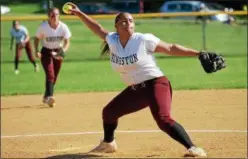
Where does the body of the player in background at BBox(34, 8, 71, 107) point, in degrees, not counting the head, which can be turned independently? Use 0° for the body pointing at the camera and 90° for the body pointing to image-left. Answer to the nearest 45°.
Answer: approximately 0°

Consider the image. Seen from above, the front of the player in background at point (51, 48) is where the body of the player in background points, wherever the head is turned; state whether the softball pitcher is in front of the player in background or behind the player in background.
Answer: in front
